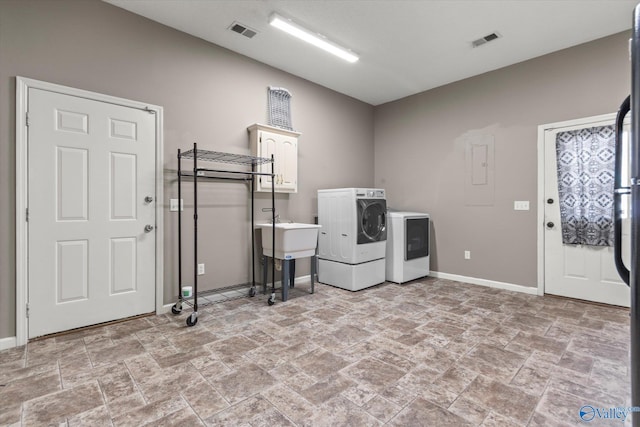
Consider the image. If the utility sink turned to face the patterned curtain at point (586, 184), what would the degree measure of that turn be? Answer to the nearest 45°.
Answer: approximately 45° to its left

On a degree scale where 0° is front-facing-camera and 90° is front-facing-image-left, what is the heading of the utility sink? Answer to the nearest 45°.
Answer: approximately 315°

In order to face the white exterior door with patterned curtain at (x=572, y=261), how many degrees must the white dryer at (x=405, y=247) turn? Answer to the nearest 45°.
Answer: approximately 45° to its left

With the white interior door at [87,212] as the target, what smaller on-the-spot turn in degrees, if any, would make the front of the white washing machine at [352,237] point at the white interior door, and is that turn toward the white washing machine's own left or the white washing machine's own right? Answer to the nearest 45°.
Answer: approximately 90° to the white washing machine's own right

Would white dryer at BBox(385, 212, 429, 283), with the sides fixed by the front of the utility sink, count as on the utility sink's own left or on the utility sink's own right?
on the utility sink's own left

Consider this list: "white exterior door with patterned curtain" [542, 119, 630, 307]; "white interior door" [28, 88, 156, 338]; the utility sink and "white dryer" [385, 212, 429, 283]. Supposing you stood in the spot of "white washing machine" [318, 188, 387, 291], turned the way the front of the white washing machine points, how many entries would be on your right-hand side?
2
